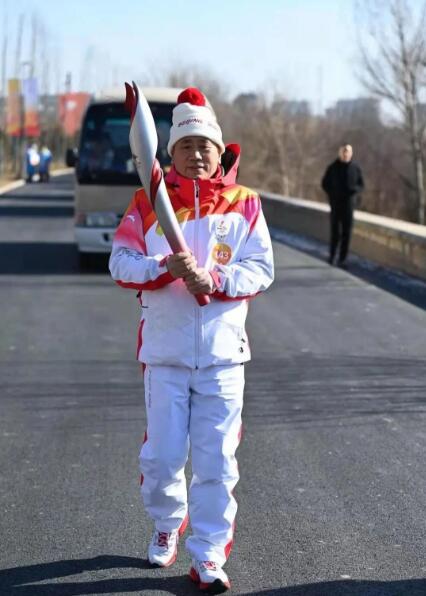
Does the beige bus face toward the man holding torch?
yes

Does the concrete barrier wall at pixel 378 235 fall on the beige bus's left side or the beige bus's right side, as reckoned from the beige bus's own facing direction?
on its left

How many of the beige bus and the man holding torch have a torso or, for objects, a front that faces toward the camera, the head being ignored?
2

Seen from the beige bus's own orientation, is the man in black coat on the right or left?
on its left

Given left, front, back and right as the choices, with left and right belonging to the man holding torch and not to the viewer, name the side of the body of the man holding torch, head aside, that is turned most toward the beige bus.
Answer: back

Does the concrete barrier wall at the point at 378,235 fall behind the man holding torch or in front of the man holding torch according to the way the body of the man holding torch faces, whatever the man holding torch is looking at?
behind

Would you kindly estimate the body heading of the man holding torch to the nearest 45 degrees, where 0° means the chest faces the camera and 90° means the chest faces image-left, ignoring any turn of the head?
approximately 0°
